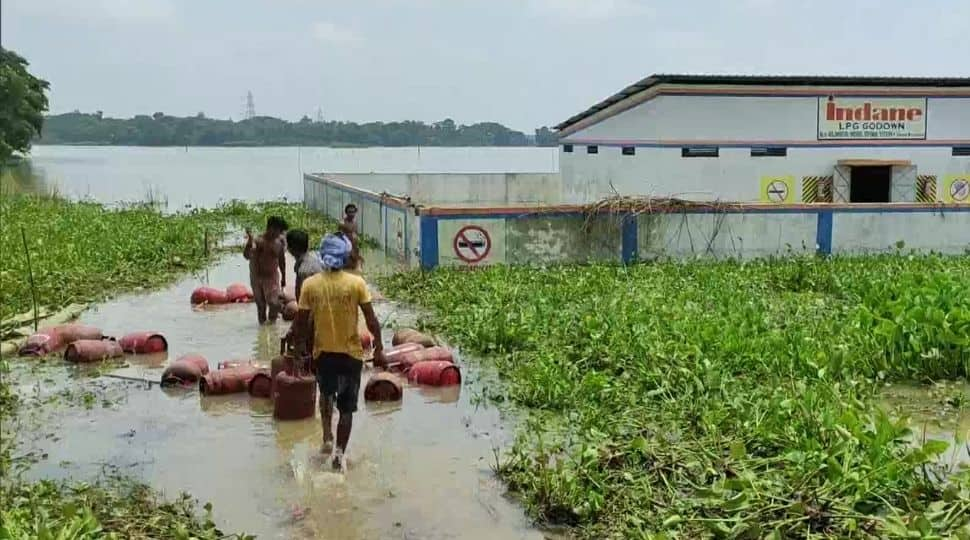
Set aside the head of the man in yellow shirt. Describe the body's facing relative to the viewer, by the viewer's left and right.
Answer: facing away from the viewer

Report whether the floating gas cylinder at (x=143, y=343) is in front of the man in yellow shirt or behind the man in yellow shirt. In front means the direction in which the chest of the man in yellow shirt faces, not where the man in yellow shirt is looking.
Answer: in front

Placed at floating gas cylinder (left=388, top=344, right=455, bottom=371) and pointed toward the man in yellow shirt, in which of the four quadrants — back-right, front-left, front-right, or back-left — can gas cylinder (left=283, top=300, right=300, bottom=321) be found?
back-right

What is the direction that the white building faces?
toward the camera

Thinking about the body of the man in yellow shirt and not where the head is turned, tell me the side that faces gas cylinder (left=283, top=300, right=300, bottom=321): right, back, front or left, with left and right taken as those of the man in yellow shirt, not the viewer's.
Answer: front

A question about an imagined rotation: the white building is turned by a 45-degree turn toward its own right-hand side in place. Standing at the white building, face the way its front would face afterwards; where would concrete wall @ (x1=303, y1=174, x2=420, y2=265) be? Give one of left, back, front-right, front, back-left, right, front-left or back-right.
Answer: front

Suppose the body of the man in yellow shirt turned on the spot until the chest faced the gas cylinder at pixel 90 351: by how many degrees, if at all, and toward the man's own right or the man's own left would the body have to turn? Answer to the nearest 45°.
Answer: approximately 45° to the man's own left

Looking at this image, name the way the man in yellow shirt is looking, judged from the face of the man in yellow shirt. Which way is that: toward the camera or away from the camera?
away from the camera

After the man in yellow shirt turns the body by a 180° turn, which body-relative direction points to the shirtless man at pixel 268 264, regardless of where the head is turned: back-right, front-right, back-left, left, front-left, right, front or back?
back

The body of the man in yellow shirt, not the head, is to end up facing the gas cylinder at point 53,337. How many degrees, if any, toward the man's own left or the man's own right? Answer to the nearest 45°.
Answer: approximately 45° to the man's own left

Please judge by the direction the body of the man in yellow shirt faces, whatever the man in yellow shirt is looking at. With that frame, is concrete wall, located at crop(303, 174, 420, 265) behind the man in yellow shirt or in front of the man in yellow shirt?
in front

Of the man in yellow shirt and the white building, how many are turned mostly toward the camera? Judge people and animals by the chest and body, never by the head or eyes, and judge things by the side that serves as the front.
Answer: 1

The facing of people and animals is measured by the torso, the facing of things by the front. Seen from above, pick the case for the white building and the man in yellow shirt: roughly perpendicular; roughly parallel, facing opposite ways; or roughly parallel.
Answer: roughly parallel, facing opposite ways
